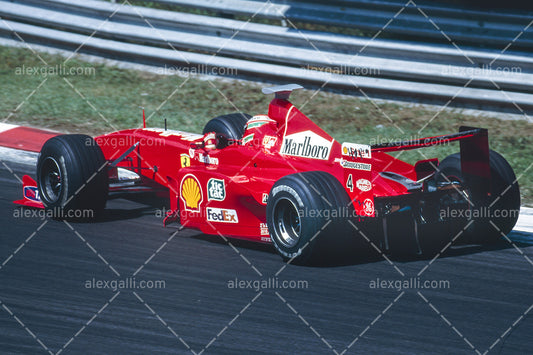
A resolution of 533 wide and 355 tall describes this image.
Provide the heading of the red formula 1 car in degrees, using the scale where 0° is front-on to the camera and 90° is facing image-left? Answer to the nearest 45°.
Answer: approximately 135°
